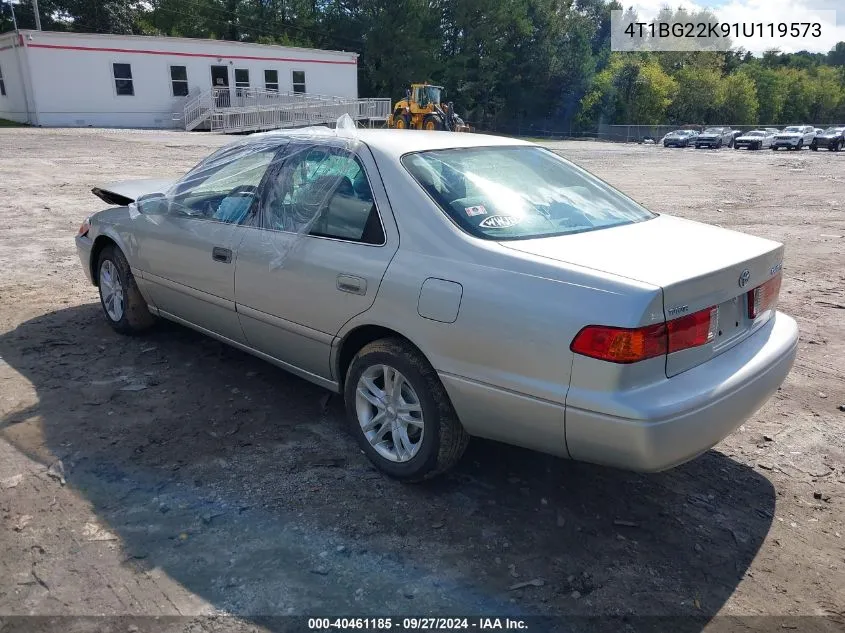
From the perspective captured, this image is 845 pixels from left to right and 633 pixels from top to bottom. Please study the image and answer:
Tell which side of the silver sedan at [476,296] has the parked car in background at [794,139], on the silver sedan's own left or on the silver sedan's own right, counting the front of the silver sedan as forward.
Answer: on the silver sedan's own right

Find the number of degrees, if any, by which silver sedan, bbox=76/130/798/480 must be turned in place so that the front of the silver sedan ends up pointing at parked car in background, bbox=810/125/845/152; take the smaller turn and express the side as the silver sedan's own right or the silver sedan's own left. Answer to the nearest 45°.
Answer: approximately 90° to the silver sedan's own right

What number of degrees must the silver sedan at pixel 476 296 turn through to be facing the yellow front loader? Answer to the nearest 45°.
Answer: approximately 45° to its right

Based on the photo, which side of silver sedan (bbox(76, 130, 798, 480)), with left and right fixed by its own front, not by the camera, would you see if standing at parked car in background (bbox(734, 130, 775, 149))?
right

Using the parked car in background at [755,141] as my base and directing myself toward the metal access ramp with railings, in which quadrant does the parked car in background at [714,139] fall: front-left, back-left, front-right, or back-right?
front-right

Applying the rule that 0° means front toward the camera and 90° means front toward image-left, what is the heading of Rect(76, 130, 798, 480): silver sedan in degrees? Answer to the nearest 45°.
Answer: approximately 135°
